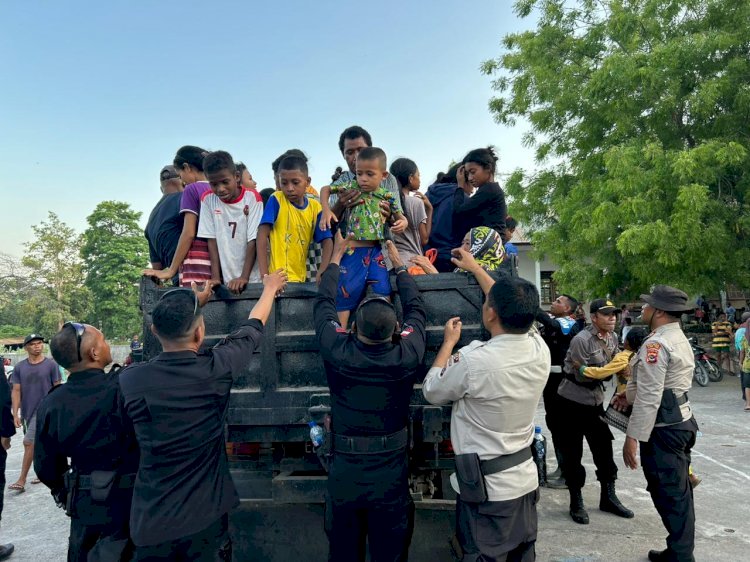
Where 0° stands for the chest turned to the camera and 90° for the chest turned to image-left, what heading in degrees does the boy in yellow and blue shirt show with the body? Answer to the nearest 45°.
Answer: approximately 0°

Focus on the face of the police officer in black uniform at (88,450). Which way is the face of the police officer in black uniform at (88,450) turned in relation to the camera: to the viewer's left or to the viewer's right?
to the viewer's right

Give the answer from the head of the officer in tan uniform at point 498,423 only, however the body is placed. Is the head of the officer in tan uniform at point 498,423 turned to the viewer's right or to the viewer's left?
to the viewer's left

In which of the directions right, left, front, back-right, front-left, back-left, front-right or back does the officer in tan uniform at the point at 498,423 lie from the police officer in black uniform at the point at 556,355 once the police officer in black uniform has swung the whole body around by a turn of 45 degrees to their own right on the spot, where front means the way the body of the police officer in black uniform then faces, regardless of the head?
back-left

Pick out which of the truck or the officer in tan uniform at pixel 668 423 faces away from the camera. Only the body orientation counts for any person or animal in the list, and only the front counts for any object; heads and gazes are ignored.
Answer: the truck

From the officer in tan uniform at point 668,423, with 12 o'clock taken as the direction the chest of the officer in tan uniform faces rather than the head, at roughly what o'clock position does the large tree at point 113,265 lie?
The large tree is roughly at 1 o'clock from the officer in tan uniform.

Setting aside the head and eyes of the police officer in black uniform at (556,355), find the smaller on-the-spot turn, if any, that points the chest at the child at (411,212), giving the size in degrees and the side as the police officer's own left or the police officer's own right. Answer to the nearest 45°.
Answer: approximately 45° to the police officer's own left

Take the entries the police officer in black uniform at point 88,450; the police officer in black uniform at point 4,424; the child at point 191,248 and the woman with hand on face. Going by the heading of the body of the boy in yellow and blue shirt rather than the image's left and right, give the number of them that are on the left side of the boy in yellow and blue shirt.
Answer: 1

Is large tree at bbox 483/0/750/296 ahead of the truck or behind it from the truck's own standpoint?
ahead

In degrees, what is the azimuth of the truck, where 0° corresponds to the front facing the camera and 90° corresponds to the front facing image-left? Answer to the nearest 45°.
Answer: approximately 180°

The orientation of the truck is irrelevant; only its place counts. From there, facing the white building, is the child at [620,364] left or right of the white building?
right

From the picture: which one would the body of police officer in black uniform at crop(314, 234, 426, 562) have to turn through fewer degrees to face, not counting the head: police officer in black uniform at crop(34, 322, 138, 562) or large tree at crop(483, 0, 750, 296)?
the large tree

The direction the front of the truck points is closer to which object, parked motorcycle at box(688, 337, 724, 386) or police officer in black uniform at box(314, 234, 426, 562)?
the parked motorcycle

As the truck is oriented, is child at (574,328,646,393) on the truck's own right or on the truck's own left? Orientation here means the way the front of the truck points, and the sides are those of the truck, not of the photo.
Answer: on the truck's own right
